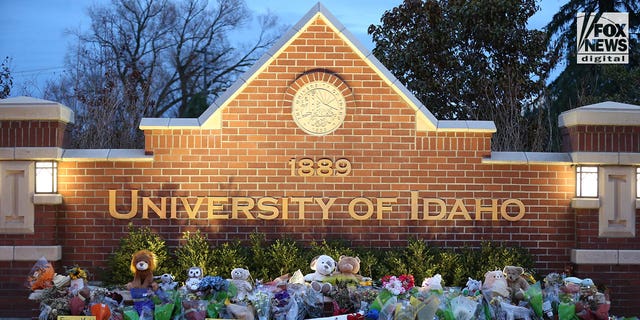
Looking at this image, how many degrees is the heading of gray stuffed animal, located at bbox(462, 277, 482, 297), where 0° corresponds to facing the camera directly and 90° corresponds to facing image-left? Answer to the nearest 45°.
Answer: approximately 0°

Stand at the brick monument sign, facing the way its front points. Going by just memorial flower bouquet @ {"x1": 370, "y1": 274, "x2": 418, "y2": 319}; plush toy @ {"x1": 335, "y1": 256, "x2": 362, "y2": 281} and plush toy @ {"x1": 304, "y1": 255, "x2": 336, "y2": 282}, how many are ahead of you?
3

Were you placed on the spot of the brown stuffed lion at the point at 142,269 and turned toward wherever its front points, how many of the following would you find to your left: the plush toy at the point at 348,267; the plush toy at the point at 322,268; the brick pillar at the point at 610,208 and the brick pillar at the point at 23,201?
3

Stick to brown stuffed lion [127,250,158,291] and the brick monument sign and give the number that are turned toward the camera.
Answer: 2

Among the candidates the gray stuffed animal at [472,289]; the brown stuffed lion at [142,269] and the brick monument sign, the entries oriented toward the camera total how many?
3

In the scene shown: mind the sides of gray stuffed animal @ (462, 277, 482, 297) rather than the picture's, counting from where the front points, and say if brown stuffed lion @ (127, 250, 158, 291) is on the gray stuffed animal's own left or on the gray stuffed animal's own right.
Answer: on the gray stuffed animal's own right

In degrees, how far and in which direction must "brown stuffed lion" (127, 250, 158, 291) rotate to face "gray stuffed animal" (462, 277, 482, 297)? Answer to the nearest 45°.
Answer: approximately 90° to its left

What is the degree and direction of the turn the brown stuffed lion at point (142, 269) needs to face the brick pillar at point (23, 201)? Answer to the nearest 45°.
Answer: approximately 135° to its right

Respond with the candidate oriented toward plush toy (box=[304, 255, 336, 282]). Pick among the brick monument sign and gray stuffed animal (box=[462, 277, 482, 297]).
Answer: the brick monument sign

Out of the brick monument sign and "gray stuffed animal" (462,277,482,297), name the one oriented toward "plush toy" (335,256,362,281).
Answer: the brick monument sign
